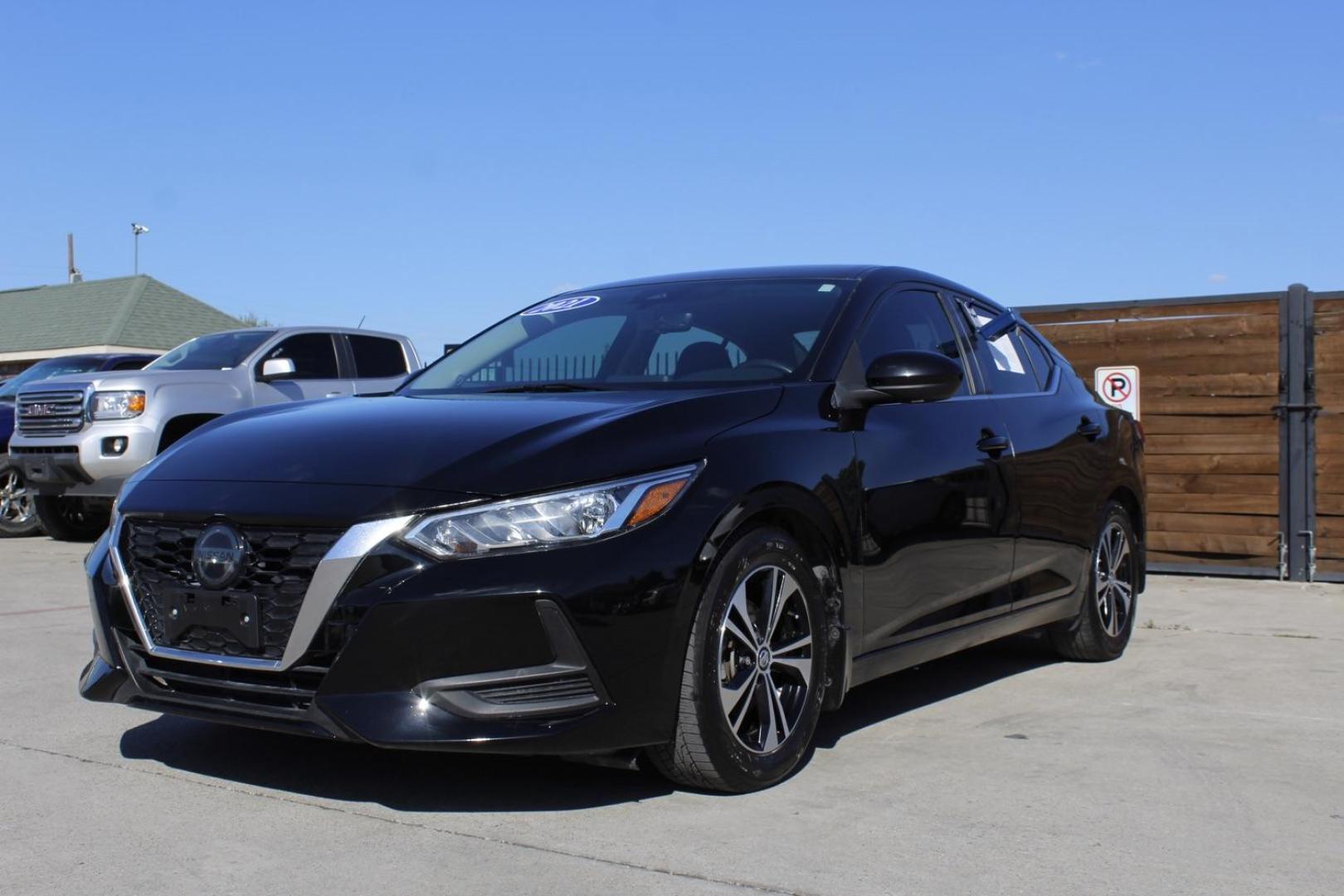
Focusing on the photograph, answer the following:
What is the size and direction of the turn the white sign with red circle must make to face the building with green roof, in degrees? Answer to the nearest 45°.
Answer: approximately 135° to its right

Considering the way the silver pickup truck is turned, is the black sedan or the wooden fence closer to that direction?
the black sedan

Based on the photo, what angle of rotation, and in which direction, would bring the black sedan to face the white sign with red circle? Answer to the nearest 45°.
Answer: approximately 180°

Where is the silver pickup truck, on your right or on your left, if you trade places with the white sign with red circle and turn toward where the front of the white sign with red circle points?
on your right

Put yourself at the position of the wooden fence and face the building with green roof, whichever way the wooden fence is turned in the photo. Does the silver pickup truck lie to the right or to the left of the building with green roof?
left

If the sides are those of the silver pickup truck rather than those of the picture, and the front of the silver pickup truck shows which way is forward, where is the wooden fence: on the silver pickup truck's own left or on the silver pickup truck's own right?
on the silver pickup truck's own left

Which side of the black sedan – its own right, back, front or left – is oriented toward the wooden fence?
back

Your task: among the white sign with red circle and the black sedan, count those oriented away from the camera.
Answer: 0

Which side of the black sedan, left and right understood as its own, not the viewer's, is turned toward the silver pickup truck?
right

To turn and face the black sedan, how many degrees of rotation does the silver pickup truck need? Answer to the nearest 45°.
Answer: approximately 45° to its left

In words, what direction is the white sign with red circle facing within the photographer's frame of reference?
facing the viewer

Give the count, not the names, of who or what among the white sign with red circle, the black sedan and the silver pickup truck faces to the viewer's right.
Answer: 0

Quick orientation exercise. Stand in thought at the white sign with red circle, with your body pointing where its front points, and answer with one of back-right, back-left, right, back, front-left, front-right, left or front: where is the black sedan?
front

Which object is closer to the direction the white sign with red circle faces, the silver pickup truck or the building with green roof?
the silver pickup truck
